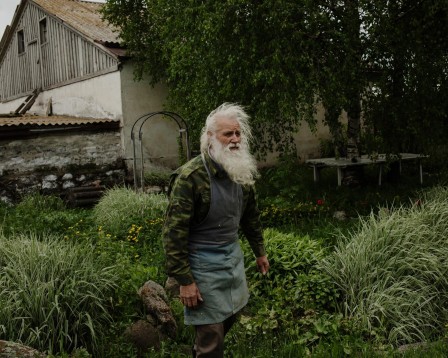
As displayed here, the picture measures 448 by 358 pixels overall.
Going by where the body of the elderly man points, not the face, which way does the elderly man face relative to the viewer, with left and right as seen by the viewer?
facing the viewer and to the right of the viewer

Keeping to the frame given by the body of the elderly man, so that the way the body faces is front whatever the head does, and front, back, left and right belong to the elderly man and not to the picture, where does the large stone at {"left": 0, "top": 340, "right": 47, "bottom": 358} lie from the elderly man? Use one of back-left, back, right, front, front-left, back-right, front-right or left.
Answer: back-right

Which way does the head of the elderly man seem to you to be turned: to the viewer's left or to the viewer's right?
to the viewer's right

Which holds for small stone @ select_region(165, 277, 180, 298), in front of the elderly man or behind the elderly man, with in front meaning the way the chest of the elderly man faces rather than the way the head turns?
behind

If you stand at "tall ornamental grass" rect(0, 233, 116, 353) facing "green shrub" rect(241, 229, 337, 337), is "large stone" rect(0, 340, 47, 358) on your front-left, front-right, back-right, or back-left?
back-right

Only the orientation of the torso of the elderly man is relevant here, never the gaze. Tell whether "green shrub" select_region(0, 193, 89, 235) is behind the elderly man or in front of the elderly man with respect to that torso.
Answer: behind

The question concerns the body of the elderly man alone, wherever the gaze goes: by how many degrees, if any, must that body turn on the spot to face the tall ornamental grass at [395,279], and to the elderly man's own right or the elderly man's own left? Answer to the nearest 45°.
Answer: approximately 90° to the elderly man's own left

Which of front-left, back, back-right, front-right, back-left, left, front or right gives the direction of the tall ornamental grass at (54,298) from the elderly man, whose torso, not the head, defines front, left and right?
back

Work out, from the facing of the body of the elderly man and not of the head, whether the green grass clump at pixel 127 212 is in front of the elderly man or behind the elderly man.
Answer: behind
